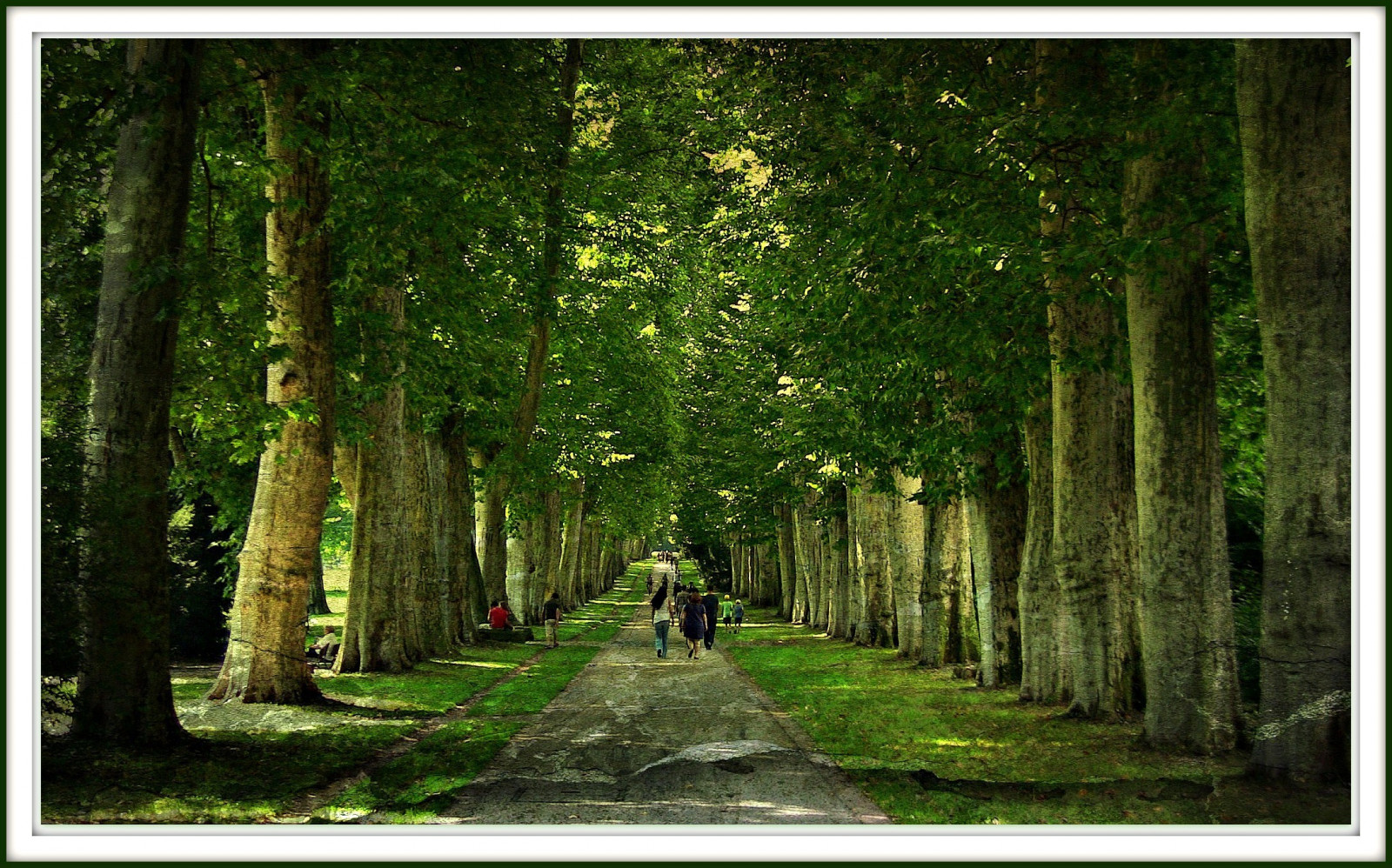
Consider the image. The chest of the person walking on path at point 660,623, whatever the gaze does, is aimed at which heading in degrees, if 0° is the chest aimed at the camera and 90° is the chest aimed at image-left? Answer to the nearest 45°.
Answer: approximately 180°

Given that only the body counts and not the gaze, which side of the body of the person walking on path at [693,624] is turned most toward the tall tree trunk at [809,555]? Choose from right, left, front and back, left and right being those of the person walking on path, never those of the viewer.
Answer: front

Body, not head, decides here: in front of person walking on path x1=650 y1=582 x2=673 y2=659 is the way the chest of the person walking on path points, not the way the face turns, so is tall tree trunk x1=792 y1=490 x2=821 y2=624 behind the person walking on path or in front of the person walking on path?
in front

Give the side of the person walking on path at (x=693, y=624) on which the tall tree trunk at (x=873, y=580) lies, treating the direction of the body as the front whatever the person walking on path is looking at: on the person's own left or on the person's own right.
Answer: on the person's own right

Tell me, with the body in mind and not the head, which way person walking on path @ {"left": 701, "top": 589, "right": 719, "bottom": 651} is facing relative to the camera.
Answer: away from the camera

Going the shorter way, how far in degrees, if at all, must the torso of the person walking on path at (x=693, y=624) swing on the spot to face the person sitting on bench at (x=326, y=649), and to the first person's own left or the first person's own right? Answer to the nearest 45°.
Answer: approximately 135° to the first person's own left

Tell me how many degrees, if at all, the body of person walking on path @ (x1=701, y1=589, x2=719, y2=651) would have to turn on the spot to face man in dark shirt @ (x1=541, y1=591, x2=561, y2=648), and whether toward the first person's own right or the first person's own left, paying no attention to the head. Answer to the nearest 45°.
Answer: approximately 135° to the first person's own left

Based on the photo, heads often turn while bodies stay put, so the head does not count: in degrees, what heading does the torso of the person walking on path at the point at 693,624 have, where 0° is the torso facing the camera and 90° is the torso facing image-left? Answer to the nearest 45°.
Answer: approximately 180°

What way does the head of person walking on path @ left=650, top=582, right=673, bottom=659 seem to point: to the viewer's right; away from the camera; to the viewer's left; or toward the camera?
away from the camera

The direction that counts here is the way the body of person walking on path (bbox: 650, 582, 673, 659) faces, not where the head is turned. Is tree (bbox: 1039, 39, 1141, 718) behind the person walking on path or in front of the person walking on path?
behind
